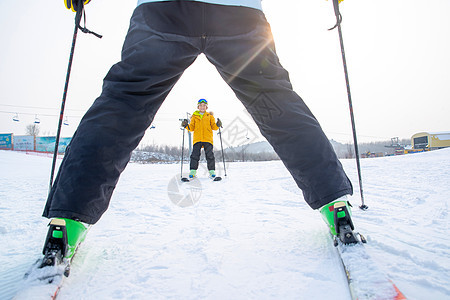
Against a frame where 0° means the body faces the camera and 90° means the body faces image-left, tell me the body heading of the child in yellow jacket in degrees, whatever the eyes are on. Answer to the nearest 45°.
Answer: approximately 0°

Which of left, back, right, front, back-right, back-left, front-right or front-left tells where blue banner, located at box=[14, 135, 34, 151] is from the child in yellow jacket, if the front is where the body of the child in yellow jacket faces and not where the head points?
back-right

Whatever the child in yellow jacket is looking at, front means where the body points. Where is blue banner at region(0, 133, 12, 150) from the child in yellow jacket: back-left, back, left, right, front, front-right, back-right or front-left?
back-right

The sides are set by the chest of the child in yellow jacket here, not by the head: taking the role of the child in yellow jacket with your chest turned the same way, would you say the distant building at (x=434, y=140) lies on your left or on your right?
on your left

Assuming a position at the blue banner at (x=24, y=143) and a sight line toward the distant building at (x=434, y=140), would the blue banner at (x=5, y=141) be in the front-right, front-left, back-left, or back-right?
back-right
